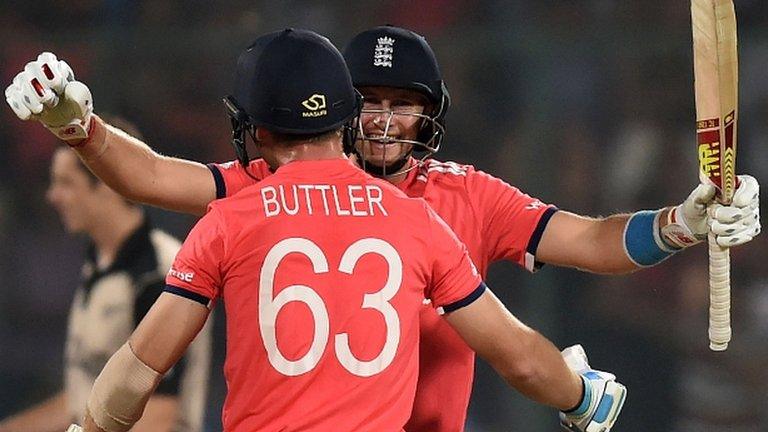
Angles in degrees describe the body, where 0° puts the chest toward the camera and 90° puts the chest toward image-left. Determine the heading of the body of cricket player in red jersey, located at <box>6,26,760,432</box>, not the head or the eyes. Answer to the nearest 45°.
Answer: approximately 0°

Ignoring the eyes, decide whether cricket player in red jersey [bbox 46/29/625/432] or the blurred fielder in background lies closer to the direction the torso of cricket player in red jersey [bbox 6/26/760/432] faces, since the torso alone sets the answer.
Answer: the cricket player in red jersey

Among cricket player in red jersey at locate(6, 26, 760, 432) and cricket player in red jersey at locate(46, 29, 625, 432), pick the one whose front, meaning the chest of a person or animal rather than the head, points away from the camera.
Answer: cricket player in red jersey at locate(46, 29, 625, 432)

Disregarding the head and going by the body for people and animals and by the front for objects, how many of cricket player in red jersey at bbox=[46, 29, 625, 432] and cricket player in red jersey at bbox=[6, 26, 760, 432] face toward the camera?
1

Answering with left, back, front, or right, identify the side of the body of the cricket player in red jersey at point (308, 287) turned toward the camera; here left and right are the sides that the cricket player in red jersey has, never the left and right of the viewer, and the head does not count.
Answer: back

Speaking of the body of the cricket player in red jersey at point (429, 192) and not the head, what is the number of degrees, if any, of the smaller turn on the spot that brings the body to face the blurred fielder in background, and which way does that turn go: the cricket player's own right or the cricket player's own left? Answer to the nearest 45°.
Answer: approximately 135° to the cricket player's own right

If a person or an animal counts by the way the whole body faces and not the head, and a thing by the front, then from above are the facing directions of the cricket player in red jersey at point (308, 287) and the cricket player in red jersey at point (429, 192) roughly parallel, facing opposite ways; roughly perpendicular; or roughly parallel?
roughly parallel, facing opposite ways

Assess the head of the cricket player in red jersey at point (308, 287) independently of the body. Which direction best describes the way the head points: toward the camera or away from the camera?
away from the camera
